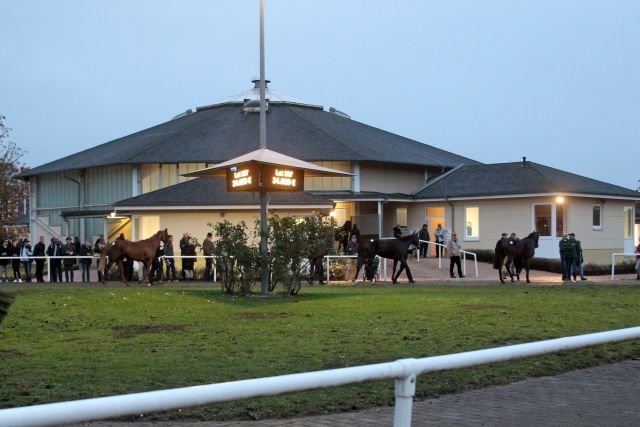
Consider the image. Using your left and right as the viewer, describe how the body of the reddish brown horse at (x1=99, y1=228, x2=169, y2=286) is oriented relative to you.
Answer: facing to the right of the viewer

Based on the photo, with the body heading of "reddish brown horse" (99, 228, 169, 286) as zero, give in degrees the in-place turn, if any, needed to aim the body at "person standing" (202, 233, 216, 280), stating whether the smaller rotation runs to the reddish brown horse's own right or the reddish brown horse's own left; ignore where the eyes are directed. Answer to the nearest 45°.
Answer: approximately 45° to the reddish brown horse's own left

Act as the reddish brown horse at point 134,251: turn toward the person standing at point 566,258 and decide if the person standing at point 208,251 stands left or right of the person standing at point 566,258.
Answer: left

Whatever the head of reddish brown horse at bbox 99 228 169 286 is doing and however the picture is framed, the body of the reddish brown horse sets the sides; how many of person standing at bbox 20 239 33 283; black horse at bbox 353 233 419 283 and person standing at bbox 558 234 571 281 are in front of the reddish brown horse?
2

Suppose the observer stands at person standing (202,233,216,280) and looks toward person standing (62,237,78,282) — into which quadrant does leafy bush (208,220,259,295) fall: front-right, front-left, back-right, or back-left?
back-left

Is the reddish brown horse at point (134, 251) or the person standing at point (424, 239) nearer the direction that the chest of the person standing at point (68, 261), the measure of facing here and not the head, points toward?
the reddish brown horse

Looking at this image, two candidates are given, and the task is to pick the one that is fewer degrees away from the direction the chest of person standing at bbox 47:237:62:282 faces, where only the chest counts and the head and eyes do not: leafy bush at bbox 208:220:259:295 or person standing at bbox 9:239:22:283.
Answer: the leafy bush
